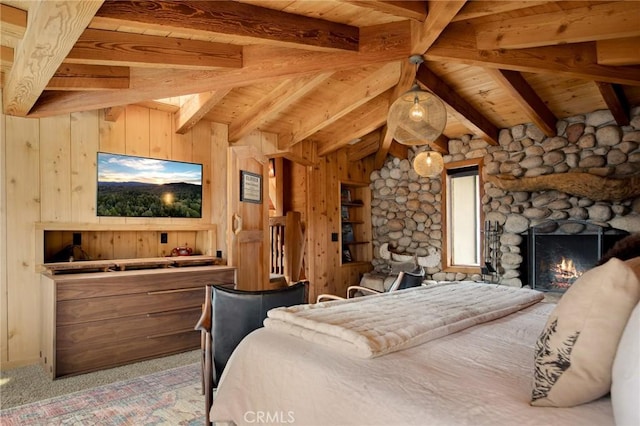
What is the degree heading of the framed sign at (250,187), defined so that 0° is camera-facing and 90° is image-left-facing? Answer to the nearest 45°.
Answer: approximately 315°

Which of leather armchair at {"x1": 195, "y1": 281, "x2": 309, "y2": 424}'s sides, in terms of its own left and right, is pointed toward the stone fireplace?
right

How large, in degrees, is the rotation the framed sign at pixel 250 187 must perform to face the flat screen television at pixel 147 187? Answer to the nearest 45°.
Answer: approximately 135° to its right

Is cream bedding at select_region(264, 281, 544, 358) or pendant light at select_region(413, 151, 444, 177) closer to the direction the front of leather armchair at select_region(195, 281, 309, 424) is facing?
the pendant light

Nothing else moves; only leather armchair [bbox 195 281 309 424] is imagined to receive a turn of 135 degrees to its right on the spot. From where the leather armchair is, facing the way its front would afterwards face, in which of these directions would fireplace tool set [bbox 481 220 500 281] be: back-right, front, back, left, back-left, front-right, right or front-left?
front-left

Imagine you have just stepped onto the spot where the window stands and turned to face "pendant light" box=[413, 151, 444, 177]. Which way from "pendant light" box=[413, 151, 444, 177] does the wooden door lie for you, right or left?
right

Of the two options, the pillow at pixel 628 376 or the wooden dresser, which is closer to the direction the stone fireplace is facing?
the wooden dresser

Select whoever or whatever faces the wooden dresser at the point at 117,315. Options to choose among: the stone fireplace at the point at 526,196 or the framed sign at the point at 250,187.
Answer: the stone fireplace

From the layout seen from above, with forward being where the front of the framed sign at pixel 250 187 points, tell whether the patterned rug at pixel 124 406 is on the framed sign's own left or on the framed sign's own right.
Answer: on the framed sign's own right

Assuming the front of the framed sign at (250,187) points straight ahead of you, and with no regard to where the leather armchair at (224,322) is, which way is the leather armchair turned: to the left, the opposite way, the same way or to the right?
the opposite way

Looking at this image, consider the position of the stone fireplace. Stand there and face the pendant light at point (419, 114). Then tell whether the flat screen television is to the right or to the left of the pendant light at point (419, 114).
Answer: right

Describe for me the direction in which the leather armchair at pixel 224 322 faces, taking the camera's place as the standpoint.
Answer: facing away from the viewer and to the left of the viewer
